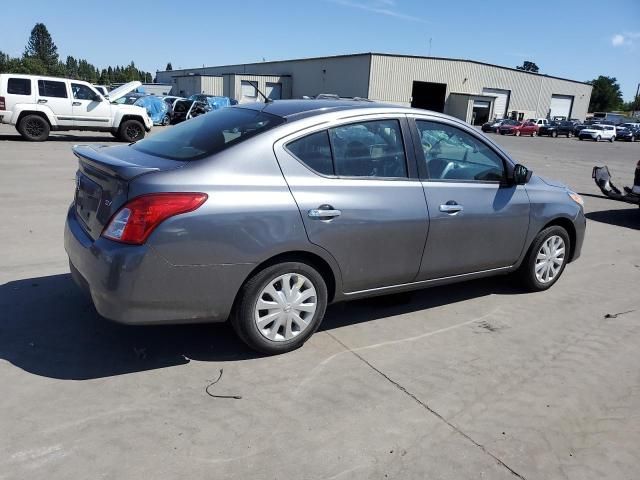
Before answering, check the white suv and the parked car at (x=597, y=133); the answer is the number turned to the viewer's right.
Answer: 1

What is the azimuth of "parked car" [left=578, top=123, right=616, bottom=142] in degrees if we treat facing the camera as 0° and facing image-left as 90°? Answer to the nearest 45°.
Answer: approximately 45°

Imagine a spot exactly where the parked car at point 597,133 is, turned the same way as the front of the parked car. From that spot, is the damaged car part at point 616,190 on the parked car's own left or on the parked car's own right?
on the parked car's own left

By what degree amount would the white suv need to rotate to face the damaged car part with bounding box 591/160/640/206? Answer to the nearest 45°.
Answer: approximately 45° to its right

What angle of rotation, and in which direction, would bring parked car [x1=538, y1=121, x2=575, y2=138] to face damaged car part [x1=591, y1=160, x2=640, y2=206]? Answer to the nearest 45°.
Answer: approximately 45° to its left

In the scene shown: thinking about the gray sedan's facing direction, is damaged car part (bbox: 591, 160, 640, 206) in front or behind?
in front

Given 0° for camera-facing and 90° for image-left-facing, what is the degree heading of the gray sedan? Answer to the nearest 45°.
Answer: approximately 225°

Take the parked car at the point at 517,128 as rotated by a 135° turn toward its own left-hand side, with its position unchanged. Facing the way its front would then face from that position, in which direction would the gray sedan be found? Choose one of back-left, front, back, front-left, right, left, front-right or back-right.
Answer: right

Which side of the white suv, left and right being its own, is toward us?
right

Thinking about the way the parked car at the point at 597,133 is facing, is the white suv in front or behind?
in front
